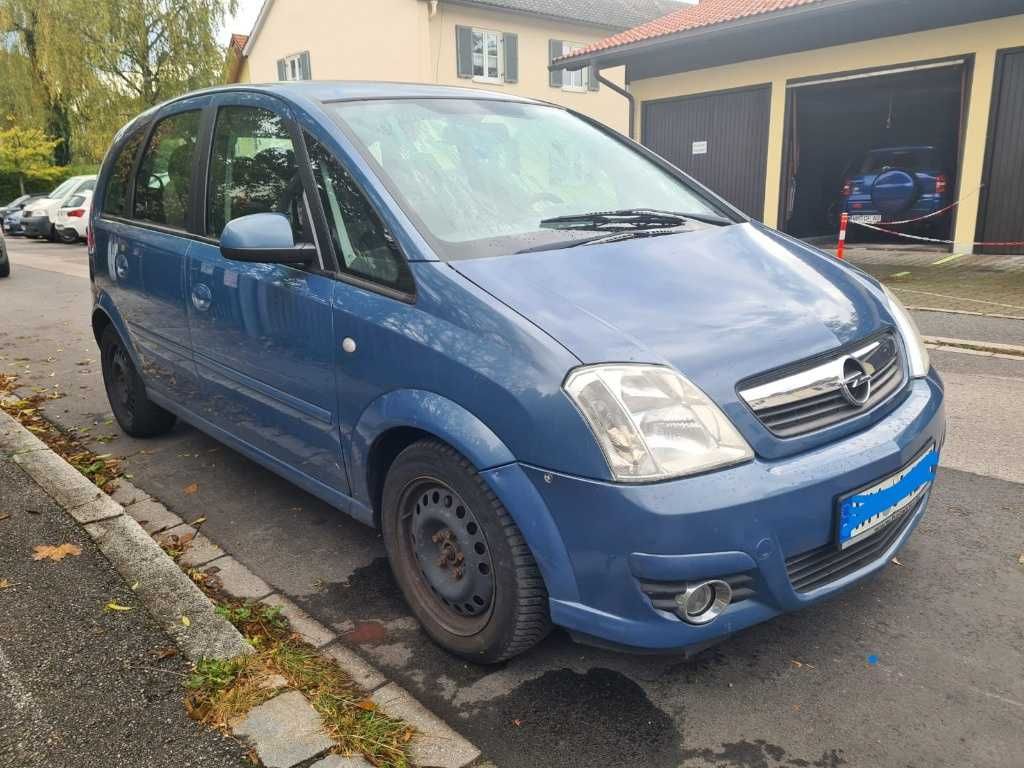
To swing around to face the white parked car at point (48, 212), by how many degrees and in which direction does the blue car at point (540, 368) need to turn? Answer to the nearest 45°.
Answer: approximately 180°

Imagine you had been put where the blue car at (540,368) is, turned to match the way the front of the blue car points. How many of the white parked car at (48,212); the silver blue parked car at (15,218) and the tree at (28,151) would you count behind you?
3

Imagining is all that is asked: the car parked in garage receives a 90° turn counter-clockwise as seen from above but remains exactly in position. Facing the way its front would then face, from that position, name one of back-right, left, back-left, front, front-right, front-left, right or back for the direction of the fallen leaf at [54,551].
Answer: left

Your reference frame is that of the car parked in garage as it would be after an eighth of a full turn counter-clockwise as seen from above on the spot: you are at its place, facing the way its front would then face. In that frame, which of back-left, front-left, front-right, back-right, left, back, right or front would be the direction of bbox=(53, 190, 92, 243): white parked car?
front-left

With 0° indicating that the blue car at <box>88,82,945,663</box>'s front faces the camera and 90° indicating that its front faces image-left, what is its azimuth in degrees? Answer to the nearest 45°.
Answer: approximately 315°

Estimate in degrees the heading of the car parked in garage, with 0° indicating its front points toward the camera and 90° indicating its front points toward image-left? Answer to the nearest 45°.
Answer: approximately 180°

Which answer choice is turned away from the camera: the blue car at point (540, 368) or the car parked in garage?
the car parked in garage

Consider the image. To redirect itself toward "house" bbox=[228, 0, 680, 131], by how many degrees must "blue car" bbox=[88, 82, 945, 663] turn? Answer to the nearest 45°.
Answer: approximately 135° to its left
